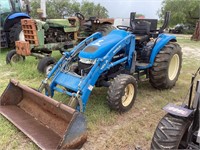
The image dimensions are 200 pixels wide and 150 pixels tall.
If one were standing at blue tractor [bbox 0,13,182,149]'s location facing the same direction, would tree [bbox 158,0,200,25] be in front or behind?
behind

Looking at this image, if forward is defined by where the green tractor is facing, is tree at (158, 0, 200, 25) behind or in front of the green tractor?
behind

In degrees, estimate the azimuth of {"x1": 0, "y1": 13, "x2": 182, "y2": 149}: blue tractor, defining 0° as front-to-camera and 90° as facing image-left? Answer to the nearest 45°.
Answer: approximately 45°

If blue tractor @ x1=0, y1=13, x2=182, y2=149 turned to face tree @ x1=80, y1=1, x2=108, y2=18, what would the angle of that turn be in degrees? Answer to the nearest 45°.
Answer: approximately 135° to its right

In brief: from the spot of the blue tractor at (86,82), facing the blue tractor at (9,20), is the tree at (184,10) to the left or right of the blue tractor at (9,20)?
right

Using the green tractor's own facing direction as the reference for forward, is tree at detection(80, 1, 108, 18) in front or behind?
behind

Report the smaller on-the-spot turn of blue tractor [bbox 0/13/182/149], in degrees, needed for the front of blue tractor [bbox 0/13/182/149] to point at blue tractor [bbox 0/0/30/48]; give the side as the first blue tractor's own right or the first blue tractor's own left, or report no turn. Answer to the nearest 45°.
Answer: approximately 90° to the first blue tractor's own right

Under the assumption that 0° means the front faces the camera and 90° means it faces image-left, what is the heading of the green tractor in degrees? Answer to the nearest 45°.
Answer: approximately 45°
